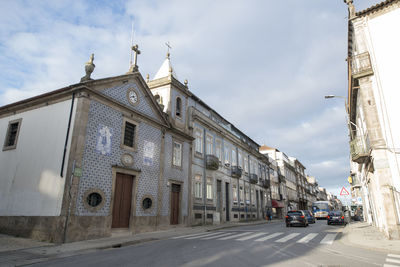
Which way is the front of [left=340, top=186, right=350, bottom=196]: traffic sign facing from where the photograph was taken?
facing the viewer

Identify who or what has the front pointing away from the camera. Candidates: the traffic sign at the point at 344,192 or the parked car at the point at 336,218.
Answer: the parked car

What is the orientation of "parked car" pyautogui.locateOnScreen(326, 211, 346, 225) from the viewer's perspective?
away from the camera

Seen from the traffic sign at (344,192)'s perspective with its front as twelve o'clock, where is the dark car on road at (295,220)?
The dark car on road is roughly at 4 o'clock from the traffic sign.
